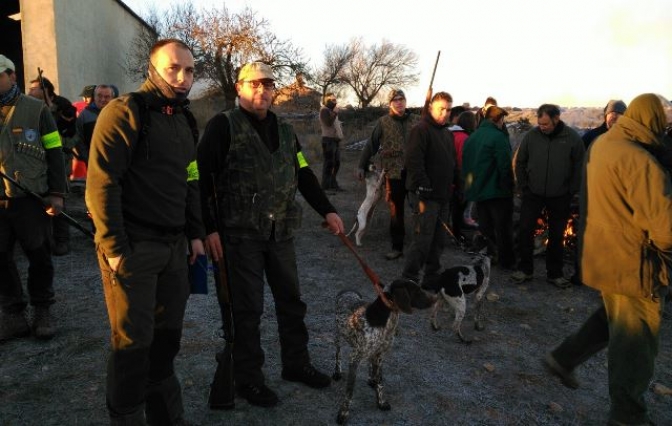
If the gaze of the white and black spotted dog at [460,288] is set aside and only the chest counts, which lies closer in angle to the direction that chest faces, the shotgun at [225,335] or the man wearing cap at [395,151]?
the man wearing cap

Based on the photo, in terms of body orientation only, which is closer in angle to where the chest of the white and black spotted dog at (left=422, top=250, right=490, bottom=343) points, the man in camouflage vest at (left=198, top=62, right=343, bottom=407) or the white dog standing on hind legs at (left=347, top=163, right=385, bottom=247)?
the white dog standing on hind legs

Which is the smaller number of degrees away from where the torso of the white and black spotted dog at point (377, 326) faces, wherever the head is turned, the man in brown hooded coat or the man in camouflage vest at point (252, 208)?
the man in brown hooded coat

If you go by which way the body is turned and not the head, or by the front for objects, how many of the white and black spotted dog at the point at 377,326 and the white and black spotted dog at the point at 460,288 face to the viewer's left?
0
